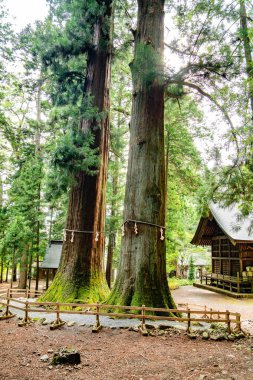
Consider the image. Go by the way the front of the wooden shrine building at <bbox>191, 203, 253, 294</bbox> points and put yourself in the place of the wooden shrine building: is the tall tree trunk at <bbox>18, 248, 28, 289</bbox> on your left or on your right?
on your right

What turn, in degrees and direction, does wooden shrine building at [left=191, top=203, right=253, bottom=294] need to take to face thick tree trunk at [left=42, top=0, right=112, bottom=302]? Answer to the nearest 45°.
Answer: approximately 45° to its right

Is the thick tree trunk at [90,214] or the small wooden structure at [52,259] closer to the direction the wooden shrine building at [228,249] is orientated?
the thick tree trunk

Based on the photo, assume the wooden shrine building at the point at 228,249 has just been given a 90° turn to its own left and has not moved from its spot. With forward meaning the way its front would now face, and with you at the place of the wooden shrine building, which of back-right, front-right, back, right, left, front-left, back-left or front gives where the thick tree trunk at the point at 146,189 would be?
back-right

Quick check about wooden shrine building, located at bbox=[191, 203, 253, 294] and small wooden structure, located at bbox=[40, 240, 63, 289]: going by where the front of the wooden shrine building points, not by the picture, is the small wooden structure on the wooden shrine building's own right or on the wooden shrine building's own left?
on the wooden shrine building's own right
